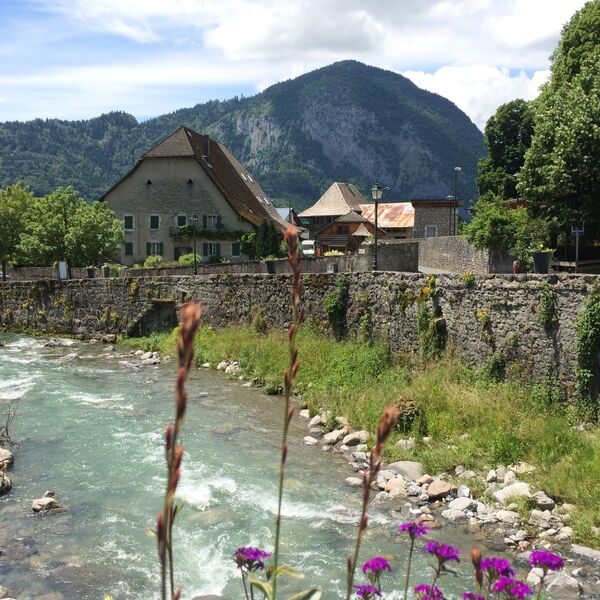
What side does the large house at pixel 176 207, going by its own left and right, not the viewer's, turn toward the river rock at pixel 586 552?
front

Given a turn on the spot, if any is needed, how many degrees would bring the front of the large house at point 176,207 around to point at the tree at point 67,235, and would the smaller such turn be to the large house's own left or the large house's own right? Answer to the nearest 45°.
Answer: approximately 45° to the large house's own right

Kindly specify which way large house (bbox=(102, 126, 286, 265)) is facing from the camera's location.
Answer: facing the viewer

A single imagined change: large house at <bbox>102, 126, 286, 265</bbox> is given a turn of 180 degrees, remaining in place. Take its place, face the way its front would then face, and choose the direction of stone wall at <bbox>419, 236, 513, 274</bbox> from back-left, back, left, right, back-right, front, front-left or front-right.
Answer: back-right

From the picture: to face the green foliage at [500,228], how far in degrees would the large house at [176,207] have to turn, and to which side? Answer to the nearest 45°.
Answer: approximately 45° to its left

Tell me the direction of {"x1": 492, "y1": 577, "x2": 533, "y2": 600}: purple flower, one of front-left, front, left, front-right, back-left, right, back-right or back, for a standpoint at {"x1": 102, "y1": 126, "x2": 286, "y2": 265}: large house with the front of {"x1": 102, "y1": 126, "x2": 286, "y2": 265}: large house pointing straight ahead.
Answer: front

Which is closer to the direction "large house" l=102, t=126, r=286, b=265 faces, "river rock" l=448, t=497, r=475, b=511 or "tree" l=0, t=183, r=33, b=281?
the river rock

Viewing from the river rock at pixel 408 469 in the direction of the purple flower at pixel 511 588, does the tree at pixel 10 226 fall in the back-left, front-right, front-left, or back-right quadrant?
back-right

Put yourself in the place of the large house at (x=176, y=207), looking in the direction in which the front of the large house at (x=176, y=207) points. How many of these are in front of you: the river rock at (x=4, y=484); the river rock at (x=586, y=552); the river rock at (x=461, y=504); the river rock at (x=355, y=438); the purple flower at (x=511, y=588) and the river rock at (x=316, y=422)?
6

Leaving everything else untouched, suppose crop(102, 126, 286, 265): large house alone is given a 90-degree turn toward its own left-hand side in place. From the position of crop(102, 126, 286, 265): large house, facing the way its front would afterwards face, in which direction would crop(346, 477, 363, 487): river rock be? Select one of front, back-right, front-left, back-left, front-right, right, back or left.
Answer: right

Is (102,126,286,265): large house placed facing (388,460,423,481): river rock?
yes

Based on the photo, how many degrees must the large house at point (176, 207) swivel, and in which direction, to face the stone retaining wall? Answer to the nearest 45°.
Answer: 0° — it already faces it

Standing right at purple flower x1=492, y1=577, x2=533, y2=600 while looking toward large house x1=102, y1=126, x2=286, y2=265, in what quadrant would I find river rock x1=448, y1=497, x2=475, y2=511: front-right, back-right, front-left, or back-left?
front-right

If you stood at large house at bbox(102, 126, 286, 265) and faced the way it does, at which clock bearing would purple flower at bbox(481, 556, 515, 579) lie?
The purple flower is roughly at 12 o'clock from the large house.

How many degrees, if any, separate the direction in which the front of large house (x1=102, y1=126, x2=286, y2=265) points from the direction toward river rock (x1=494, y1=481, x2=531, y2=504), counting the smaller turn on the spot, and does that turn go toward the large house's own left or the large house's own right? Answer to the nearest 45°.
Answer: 0° — it already faces it

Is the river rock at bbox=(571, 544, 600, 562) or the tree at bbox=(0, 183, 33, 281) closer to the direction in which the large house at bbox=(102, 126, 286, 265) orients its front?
the river rock

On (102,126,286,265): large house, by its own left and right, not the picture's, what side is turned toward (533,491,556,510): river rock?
front

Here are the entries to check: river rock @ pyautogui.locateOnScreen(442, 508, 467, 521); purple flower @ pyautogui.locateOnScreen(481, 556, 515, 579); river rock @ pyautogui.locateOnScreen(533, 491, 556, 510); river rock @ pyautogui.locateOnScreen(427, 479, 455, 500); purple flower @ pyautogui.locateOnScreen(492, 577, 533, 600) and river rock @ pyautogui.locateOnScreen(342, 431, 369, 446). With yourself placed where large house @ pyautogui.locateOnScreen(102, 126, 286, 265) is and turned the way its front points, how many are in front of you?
6
